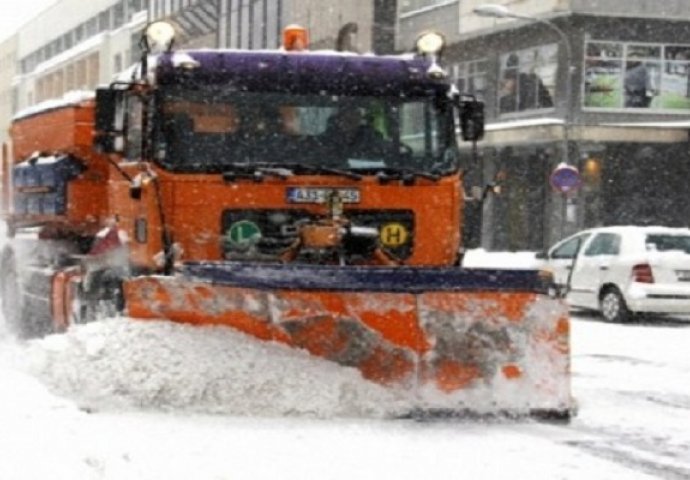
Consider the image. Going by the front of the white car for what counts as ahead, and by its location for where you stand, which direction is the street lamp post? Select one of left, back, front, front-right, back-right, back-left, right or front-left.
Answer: front-right

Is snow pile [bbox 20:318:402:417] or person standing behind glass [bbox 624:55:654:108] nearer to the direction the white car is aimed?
the person standing behind glass

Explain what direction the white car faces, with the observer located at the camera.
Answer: facing away from the viewer and to the left of the viewer

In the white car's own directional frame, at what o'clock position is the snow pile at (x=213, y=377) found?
The snow pile is roughly at 8 o'clock from the white car.

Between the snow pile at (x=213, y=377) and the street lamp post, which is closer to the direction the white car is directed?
the street lamp post

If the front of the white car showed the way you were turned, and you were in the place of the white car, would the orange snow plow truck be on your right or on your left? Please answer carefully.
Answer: on your left

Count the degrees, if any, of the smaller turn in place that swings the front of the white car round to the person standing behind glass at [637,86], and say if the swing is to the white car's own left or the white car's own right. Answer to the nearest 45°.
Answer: approximately 45° to the white car's own right
